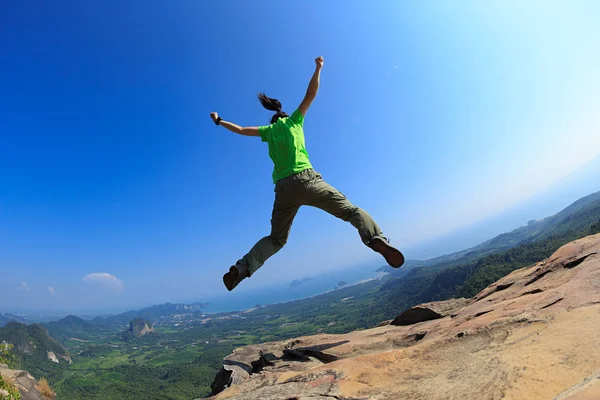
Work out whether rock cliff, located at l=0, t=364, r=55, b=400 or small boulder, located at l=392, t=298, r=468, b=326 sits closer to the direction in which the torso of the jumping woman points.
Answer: the small boulder

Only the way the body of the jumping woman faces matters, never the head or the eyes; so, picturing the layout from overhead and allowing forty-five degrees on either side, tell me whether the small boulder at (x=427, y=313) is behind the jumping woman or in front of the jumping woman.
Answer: in front

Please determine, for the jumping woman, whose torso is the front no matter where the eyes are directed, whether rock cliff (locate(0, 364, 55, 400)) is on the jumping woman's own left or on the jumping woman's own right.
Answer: on the jumping woman's own left

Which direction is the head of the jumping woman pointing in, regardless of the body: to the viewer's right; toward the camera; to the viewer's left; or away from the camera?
away from the camera

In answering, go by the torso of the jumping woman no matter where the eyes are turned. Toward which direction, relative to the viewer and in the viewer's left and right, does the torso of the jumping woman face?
facing away from the viewer
